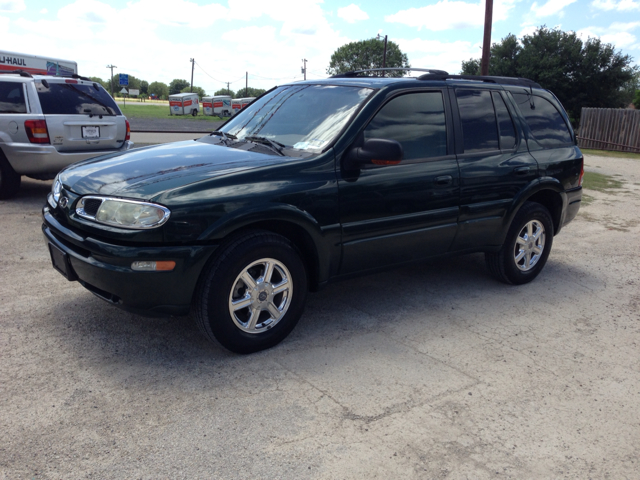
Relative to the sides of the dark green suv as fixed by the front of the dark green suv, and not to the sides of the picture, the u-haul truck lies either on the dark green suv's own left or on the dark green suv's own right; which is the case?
on the dark green suv's own right

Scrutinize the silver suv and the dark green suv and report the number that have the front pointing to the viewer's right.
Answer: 0

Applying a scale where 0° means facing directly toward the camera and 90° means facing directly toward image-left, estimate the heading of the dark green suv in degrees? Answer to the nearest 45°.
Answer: approximately 45°

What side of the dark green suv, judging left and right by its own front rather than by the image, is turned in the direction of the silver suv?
right

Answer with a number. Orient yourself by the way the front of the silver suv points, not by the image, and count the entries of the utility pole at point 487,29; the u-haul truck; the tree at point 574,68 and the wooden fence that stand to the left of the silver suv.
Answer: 0

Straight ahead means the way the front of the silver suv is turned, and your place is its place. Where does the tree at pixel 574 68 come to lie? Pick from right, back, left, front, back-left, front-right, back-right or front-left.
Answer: right

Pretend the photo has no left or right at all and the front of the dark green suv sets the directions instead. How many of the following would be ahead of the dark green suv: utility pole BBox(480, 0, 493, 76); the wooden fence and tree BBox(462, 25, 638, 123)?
0

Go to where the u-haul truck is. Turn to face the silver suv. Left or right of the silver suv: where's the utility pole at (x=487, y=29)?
left

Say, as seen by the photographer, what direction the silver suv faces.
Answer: facing away from the viewer and to the left of the viewer

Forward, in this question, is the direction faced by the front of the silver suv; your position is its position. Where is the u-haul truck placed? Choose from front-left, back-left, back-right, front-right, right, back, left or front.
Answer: front-right

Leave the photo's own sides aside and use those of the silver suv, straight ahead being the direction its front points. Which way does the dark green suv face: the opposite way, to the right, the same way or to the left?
to the left

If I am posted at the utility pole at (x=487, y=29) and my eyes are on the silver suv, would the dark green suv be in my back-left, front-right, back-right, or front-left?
front-left

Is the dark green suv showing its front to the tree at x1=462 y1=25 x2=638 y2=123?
no

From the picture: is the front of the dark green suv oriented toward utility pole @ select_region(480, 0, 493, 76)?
no

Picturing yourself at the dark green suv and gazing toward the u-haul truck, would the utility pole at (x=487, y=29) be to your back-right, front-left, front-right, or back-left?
front-right

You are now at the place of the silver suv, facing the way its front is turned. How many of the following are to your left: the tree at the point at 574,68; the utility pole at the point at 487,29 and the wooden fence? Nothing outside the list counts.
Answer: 0

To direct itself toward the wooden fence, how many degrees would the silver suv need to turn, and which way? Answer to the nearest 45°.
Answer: approximately 90° to its right
